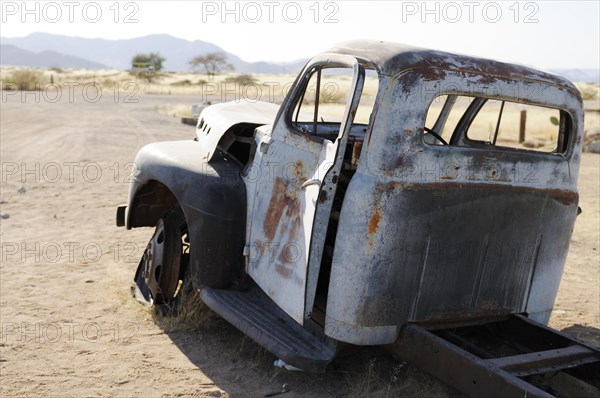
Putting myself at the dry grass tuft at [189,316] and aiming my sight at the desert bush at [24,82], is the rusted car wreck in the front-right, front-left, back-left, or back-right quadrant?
back-right

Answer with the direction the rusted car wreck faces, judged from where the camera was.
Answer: facing away from the viewer and to the left of the viewer

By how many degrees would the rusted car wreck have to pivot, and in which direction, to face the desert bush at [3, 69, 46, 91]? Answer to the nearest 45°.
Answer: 0° — it already faces it
